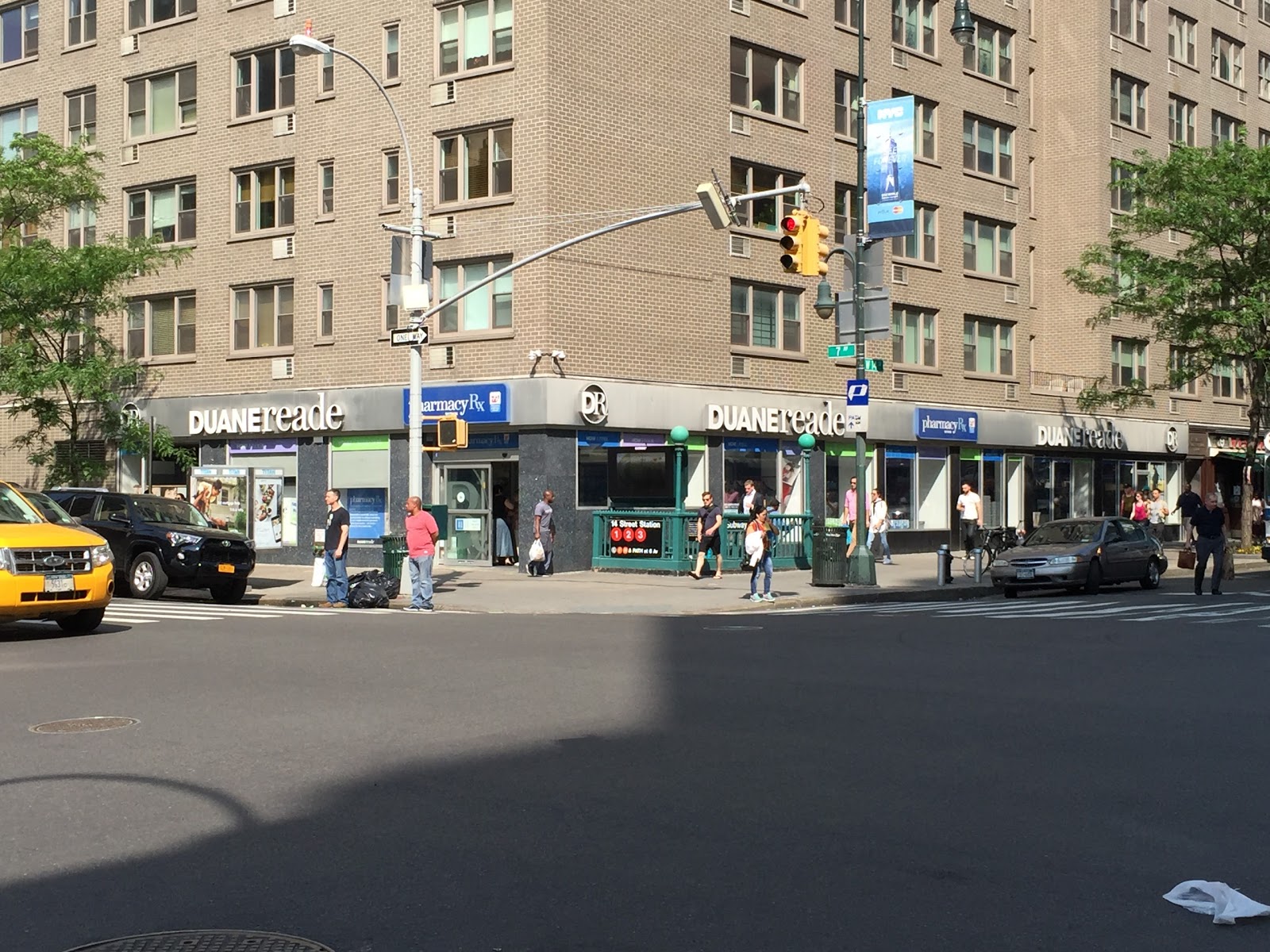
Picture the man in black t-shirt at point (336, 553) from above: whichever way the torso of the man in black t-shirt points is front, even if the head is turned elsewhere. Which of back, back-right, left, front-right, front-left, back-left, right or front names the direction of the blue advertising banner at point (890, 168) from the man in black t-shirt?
back-left

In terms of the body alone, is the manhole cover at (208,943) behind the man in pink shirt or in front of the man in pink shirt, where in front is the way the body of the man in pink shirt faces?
in front

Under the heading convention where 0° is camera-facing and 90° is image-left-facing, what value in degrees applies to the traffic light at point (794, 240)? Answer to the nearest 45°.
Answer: approximately 45°

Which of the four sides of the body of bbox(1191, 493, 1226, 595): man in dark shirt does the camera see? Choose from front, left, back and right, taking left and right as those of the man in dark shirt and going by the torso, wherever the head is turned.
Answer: front

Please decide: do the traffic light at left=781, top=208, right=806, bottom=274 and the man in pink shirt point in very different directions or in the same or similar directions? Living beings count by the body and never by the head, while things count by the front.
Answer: same or similar directions

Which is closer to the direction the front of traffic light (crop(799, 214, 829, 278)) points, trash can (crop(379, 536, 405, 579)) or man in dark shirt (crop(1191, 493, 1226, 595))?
the man in dark shirt

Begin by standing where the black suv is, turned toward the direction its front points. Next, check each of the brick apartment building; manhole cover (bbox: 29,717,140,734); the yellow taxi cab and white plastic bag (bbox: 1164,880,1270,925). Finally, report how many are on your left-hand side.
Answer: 1

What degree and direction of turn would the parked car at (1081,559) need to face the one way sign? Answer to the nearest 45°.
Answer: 0° — it already faces it

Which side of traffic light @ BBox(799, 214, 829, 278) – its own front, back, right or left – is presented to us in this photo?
right

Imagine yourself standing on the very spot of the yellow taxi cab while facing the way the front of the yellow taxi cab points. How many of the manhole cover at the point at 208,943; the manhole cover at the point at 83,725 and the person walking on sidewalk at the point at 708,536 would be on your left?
1

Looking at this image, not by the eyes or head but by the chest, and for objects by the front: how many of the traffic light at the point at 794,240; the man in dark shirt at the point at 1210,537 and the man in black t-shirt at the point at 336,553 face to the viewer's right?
0

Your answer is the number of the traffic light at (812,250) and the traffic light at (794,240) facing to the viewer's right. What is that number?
1

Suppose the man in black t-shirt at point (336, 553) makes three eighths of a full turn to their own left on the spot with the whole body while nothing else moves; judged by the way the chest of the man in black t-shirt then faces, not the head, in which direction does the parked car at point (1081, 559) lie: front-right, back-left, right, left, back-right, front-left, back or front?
front

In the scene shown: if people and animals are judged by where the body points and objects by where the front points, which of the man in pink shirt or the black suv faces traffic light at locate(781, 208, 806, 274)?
the black suv

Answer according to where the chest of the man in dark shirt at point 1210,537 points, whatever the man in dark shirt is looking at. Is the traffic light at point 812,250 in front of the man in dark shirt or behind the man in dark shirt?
in front
